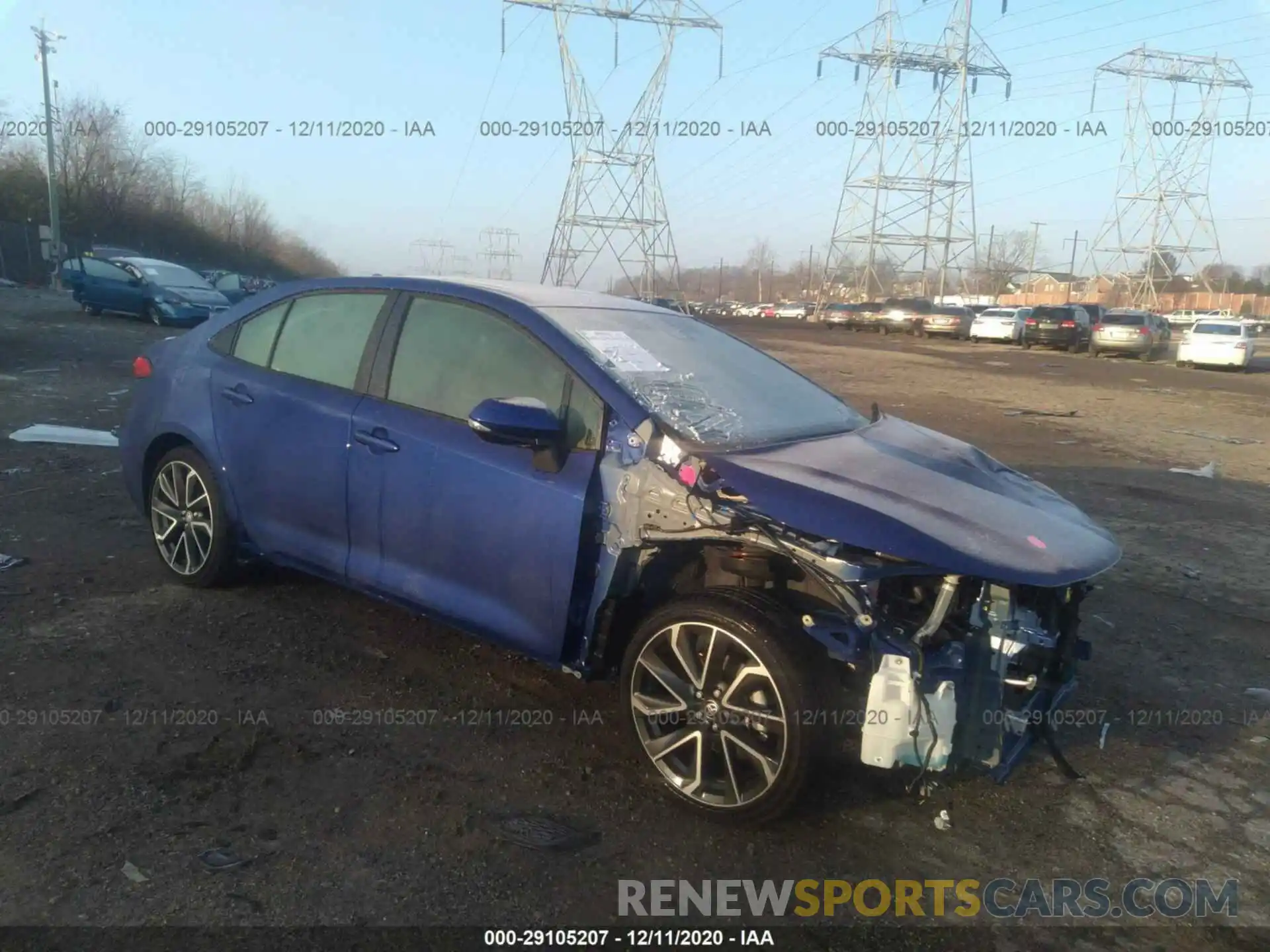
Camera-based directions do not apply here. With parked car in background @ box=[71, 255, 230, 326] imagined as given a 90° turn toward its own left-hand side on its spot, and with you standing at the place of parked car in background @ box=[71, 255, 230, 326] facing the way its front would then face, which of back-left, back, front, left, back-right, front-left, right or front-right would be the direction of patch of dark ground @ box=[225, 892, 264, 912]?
back-right

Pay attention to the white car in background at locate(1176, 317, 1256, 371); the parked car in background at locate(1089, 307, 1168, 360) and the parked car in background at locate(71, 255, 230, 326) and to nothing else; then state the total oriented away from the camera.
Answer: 2

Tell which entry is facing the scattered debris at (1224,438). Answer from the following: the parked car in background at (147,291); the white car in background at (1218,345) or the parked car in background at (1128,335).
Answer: the parked car in background at (147,291)

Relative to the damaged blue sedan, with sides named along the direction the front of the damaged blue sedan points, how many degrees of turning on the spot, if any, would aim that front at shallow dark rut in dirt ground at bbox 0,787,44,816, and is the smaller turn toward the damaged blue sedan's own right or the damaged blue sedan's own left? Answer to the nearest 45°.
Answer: approximately 135° to the damaged blue sedan's own right

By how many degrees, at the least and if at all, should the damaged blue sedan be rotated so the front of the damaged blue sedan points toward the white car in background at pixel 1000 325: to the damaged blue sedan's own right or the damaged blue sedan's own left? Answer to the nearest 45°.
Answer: approximately 135° to the damaged blue sedan's own left

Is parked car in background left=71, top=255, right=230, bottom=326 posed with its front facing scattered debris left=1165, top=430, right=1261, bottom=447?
yes

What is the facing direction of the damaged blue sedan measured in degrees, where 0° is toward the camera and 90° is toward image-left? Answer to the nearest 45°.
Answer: approximately 315°

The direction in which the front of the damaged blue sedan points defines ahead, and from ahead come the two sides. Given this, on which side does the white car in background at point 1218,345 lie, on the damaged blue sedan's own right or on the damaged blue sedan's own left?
on the damaged blue sedan's own left

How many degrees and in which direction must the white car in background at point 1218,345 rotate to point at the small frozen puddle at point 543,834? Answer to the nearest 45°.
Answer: approximately 180°

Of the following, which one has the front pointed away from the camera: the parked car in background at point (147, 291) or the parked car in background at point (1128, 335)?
the parked car in background at point (1128, 335)

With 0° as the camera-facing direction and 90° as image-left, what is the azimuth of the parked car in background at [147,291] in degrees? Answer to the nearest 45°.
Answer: approximately 315°

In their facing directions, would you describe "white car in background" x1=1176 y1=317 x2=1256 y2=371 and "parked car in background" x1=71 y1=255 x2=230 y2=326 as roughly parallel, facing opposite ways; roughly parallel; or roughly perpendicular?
roughly perpendicular

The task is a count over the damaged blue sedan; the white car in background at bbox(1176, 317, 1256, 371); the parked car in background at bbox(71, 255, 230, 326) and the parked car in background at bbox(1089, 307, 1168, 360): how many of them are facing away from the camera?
2

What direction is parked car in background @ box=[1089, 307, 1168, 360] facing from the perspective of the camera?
away from the camera

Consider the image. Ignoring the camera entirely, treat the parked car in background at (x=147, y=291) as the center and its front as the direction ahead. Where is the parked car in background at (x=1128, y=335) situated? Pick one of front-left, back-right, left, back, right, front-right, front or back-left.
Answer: front-left

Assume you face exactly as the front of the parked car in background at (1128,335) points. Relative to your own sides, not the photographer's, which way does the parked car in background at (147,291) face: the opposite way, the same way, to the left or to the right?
to the right

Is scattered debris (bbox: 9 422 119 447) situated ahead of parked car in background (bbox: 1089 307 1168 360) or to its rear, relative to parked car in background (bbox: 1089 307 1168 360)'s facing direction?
to the rear

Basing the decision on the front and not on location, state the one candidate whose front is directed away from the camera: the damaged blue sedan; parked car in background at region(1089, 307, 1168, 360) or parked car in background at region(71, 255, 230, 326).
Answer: parked car in background at region(1089, 307, 1168, 360)
